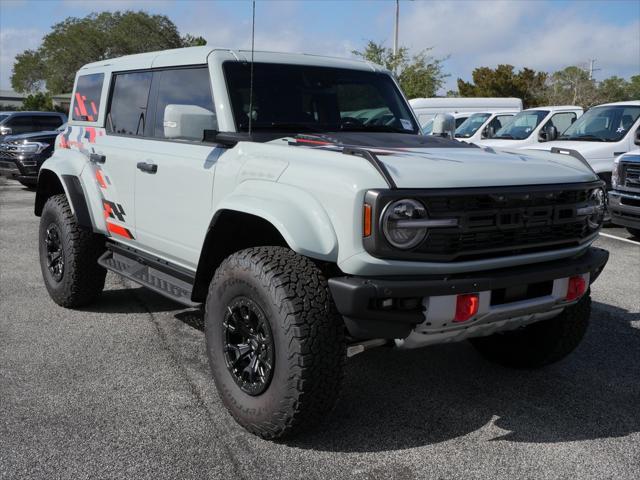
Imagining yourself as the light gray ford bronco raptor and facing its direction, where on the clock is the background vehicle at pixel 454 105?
The background vehicle is roughly at 8 o'clock from the light gray ford bronco raptor.

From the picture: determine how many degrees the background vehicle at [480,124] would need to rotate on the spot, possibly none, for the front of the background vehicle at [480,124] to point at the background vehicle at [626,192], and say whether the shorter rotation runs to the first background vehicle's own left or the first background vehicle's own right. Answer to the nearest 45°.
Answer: approximately 45° to the first background vehicle's own left

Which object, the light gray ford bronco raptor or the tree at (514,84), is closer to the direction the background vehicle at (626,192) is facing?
the light gray ford bronco raptor

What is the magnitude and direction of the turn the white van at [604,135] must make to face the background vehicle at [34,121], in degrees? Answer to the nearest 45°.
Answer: approximately 45° to its right

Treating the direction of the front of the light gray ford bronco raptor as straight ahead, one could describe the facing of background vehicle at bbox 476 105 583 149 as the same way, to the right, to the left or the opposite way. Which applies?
to the right

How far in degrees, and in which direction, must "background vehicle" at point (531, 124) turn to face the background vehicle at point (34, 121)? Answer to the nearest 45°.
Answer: approximately 45° to its right

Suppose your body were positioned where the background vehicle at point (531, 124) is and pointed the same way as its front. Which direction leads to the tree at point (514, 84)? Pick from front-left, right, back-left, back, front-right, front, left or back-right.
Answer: back-right

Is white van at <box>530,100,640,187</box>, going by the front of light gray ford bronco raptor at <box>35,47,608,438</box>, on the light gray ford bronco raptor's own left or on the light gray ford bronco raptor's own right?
on the light gray ford bronco raptor's own left

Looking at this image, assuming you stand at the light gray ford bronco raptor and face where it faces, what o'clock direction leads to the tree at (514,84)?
The tree is roughly at 8 o'clock from the light gray ford bronco raptor.

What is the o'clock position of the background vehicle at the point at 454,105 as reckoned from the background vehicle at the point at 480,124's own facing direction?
the background vehicle at the point at 454,105 is roughly at 4 o'clock from the background vehicle at the point at 480,124.

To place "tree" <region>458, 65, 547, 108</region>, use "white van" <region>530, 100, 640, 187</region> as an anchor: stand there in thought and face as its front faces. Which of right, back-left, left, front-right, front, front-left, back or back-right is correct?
back-right

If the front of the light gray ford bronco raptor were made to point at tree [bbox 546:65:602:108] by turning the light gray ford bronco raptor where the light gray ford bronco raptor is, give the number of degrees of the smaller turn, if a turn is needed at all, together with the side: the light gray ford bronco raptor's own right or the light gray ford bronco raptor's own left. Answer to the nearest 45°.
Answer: approximately 135° to the light gray ford bronco raptor's own left

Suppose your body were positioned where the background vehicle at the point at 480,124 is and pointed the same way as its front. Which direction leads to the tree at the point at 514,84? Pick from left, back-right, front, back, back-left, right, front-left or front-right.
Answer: back-right

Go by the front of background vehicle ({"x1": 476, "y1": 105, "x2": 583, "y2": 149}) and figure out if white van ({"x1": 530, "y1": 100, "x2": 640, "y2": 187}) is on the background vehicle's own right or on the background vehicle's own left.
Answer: on the background vehicle's own left

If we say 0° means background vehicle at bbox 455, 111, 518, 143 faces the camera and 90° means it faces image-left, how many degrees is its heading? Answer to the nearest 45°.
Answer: approximately 45°
